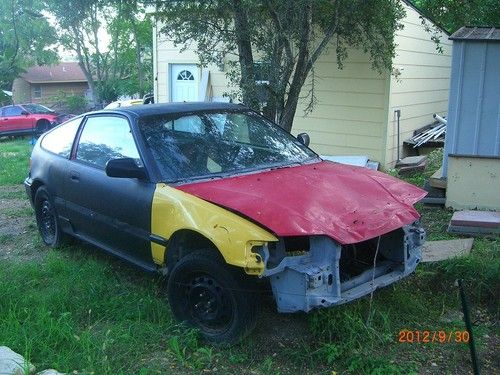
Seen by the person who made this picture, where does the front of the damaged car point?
facing the viewer and to the right of the viewer

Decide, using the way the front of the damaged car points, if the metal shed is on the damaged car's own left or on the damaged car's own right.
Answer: on the damaged car's own left

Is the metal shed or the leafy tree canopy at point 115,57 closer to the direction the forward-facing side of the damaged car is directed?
the metal shed

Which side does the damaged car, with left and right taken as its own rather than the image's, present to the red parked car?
back

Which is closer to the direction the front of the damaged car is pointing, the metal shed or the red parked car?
the metal shed

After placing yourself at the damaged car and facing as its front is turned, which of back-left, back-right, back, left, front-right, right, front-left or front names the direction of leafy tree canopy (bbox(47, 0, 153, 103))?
back-left
